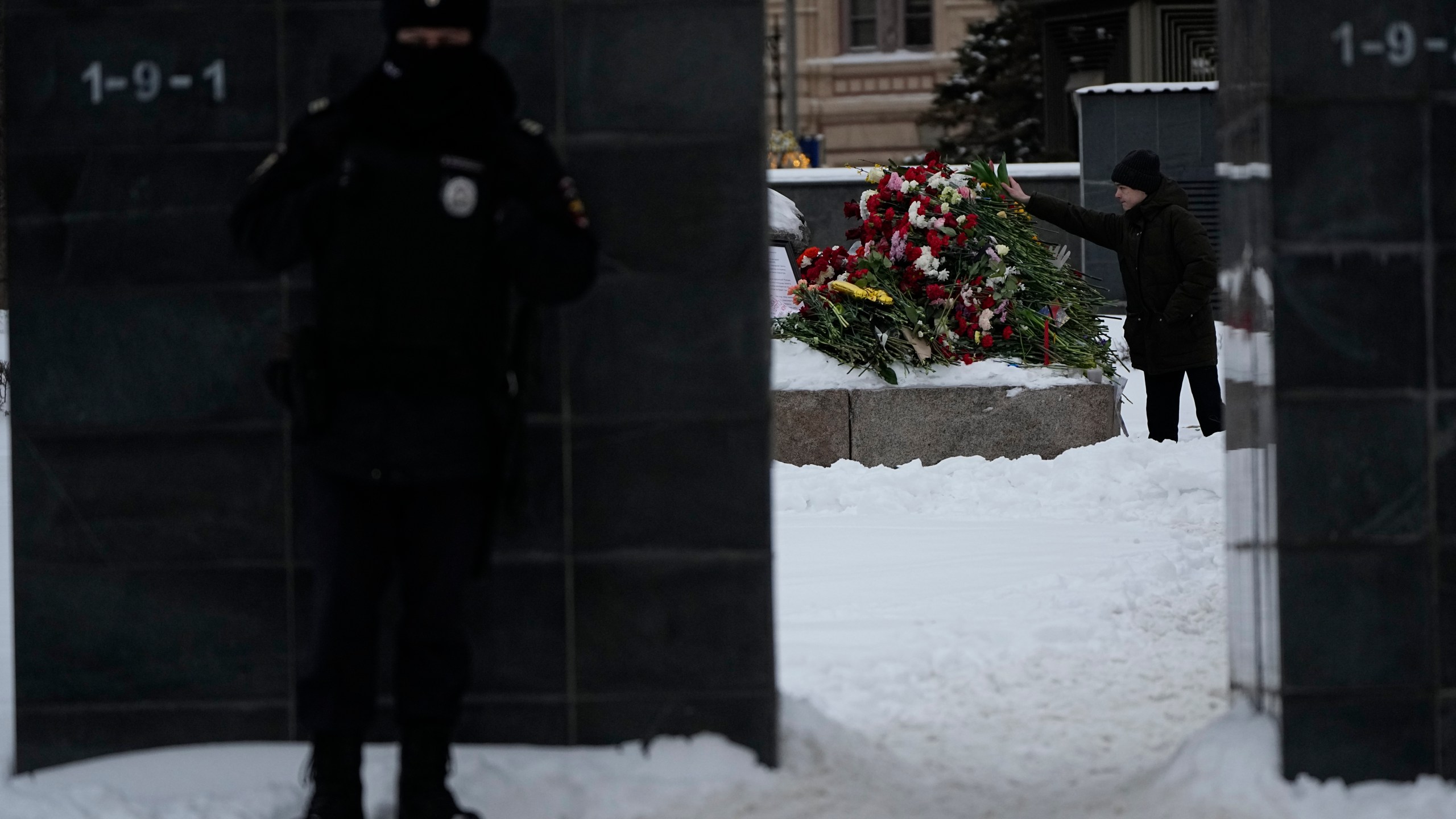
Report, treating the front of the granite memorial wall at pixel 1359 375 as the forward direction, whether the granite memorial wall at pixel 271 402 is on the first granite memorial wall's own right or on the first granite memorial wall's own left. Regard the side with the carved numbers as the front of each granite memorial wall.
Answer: on the first granite memorial wall's own right

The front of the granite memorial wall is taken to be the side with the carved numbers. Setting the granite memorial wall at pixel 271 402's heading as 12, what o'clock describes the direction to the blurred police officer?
The blurred police officer is roughly at 11 o'clock from the granite memorial wall.

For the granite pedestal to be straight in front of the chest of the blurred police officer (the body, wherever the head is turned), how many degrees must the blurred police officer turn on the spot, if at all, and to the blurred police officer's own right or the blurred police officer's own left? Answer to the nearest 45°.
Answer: approximately 135° to the blurred police officer's own left

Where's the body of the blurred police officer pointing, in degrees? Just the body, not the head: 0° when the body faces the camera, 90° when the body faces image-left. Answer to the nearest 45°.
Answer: approximately 0°

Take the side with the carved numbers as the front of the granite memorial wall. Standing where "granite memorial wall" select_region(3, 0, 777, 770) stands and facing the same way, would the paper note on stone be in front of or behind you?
behind
